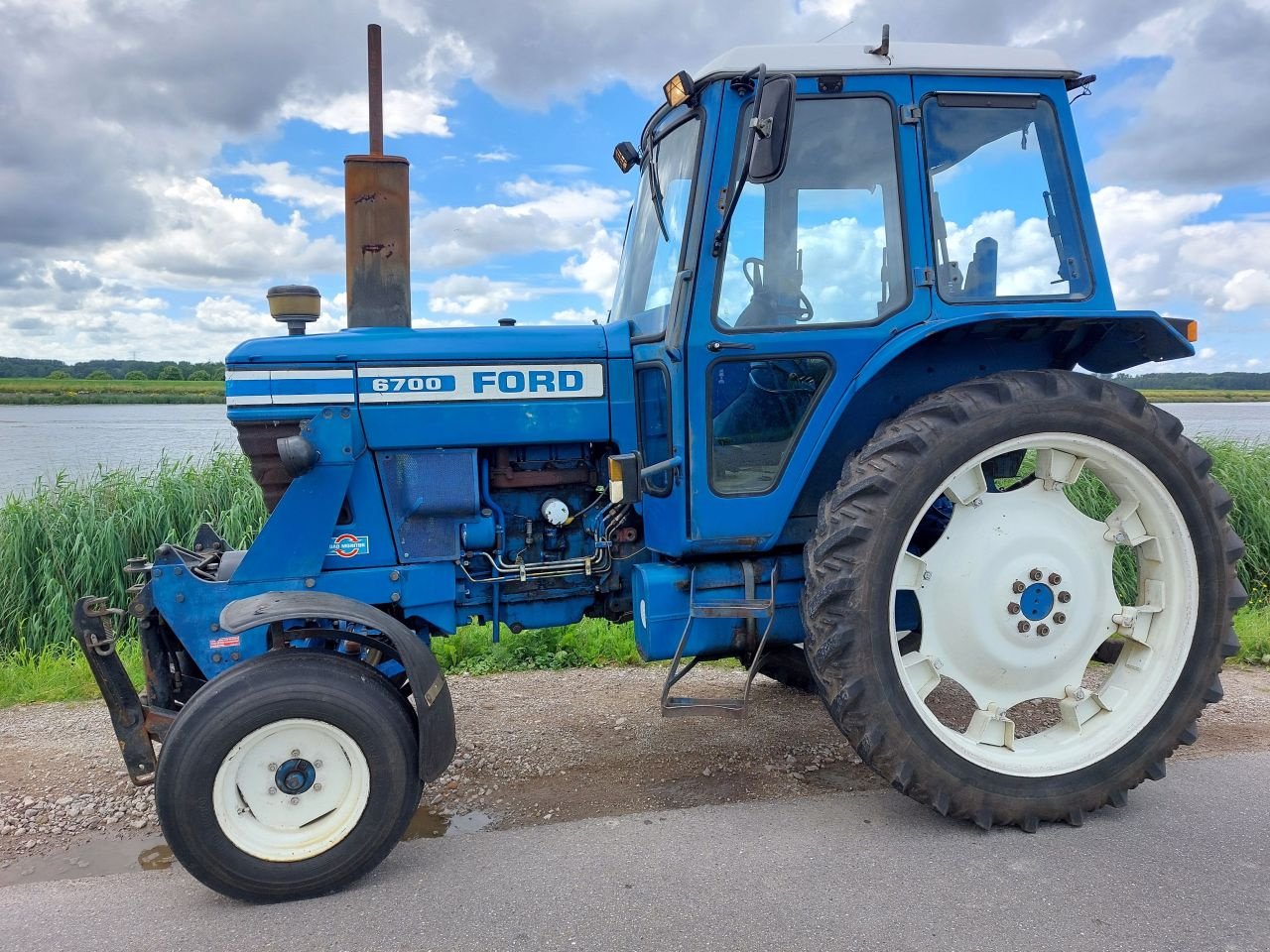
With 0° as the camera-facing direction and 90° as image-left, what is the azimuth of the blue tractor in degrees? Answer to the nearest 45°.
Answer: approximately 90°
